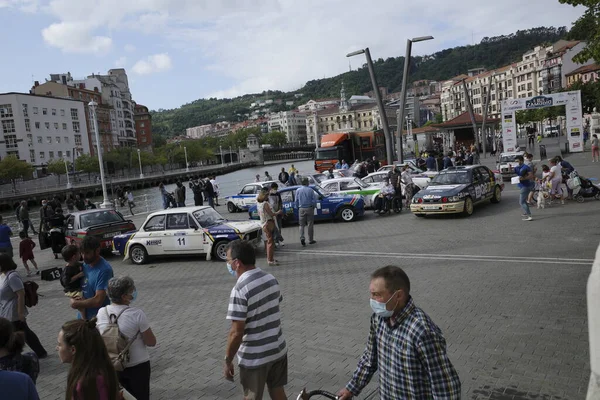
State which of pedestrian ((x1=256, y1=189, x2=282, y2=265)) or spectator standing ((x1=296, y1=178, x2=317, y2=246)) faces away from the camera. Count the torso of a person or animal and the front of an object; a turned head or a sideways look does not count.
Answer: the spectator standing

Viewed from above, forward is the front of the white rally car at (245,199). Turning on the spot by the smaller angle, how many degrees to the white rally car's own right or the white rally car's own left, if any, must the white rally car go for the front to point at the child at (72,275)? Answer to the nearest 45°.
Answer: approximately 90° to the white rally car's own left

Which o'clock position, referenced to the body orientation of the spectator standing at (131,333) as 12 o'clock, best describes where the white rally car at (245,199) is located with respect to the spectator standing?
The white rally car is roughly at 11 o'clock from the spectator standing.

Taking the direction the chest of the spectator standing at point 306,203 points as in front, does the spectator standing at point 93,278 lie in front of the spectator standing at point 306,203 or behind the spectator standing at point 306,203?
behind

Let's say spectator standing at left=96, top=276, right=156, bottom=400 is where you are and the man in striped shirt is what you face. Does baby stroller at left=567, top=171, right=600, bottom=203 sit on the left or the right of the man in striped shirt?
left

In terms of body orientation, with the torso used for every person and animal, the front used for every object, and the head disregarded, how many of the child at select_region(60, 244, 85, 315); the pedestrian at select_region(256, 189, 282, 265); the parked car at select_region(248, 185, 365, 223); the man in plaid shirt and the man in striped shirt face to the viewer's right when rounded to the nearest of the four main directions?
3

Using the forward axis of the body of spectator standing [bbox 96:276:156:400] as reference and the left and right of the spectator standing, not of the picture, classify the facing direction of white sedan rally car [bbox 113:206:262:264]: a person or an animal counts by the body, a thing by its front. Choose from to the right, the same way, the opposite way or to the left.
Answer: to the right

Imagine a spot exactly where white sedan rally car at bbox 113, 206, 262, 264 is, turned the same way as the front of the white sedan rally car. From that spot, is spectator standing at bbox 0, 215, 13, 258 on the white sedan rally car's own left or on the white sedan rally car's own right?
on the white sedan rally car's own right

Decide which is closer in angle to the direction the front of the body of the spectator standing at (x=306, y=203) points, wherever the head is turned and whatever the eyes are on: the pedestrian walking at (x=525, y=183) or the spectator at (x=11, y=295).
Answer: the pedestrian walking

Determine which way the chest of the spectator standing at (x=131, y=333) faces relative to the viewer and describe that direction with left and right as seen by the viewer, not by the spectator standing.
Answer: facing away from the viewer and to the right of the viewer

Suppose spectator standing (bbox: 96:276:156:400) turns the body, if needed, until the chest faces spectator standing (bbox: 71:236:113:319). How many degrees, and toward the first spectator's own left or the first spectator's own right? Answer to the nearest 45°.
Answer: approximately 45° to the first spectator's own left

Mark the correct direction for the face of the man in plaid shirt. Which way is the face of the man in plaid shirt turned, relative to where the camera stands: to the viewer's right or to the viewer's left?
to the viewer's left

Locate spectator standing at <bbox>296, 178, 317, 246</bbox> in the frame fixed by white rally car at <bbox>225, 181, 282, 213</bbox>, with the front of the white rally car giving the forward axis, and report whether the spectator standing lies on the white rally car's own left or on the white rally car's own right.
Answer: on the white rally car's own left

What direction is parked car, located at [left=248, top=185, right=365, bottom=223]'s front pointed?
to the viewer's right
